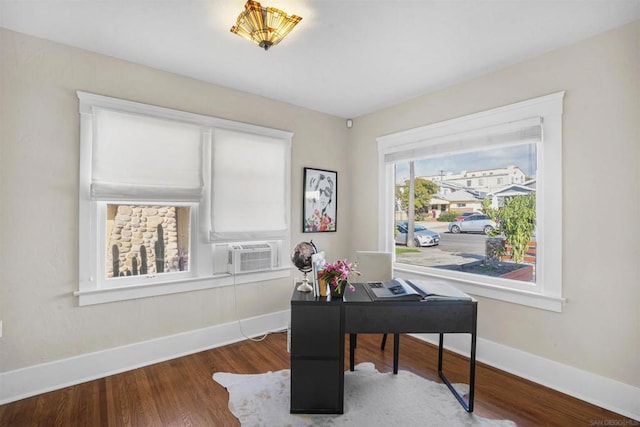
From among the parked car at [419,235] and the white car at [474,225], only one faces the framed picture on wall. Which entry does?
the white car

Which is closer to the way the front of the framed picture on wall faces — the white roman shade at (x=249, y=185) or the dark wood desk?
the dark wood desk

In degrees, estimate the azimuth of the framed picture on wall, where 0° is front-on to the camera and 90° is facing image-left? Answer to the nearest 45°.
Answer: approximately 315°

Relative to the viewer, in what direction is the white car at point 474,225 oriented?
to the viewer's left

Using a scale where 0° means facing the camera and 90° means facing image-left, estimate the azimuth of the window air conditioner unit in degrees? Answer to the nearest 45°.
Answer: approximately 315°

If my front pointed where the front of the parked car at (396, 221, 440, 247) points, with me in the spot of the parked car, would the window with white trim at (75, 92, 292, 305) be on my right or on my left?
on my right
